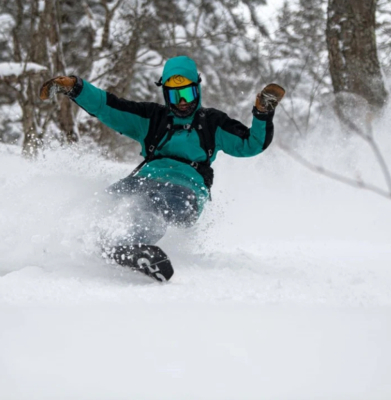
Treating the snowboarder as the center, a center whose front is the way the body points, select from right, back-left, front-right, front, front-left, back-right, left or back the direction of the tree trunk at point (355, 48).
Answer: back-left

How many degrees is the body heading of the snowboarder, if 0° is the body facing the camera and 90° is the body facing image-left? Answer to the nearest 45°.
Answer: approximately 0°
